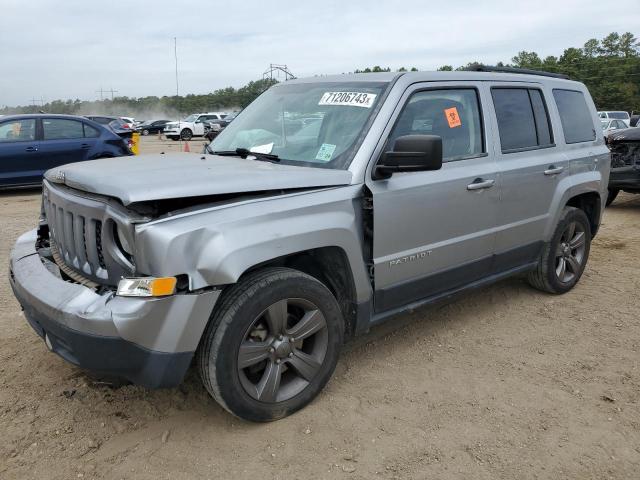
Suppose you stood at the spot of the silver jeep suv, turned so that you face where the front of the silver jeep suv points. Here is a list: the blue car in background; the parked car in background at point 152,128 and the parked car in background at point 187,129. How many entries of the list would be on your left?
0

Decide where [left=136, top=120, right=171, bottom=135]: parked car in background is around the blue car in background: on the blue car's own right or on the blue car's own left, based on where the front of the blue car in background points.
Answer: on the blue car's own right

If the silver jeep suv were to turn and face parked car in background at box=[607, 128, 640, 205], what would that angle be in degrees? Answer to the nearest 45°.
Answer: approximately 180°

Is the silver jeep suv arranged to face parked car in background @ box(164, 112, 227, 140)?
no

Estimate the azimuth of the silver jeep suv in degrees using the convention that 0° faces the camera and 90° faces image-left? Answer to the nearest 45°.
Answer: approximately 45°

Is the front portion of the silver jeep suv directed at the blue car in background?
no

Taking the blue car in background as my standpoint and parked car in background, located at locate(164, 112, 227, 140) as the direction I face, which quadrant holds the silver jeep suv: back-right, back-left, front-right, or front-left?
back-right

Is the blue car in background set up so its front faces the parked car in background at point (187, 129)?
no

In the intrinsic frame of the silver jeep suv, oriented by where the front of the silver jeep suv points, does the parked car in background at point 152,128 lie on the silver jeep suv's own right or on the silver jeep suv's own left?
on the silver jeep suv's own right

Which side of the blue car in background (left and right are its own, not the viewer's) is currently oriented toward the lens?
left
